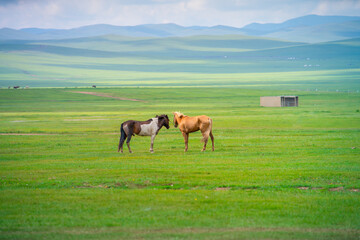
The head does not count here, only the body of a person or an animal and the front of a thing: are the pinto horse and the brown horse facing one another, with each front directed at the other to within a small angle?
yes

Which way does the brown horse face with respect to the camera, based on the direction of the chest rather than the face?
to the viewer's left

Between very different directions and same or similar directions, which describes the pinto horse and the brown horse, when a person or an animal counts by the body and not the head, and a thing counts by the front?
very different directions

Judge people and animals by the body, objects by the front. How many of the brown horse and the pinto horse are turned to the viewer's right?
1

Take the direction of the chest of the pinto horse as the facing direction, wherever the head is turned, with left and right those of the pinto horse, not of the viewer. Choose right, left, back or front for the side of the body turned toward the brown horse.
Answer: front

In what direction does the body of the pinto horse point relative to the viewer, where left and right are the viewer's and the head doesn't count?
facing to the right of the viewer
